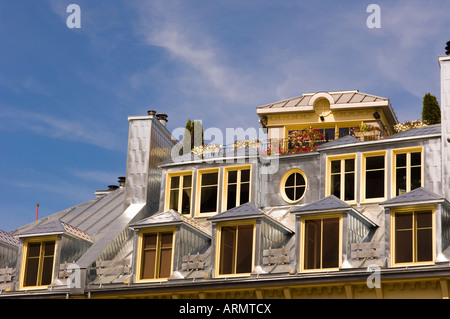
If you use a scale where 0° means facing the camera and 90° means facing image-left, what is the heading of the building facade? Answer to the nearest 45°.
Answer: approximately 45°
